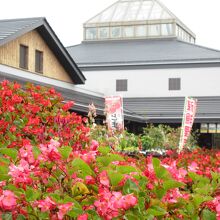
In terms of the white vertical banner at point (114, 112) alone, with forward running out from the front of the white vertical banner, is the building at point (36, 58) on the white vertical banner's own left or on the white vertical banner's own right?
on the white vertical banner's own right

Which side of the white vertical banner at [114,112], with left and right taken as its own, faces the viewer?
front

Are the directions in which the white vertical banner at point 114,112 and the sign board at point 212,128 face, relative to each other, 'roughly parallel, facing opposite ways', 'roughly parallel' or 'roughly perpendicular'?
roughly parallel

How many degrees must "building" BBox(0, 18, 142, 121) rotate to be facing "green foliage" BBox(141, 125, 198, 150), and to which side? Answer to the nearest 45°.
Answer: approximately 45° to its left

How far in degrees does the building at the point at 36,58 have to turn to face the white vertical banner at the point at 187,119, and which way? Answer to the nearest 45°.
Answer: approximately 45° to its left

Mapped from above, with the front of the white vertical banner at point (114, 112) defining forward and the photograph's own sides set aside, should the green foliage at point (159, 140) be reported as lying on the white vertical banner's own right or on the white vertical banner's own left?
on the white vertical banner's own left

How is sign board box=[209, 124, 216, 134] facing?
toward the camera

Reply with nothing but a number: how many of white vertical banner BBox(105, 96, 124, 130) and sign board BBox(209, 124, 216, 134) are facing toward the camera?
2

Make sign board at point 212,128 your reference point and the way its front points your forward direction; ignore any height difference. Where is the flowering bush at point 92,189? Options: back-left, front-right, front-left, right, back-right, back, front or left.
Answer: front

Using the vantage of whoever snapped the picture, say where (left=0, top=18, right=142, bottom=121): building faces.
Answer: facing the viewer and to the right of the viewer

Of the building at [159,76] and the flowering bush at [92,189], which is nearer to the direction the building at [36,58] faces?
the flowering bush
